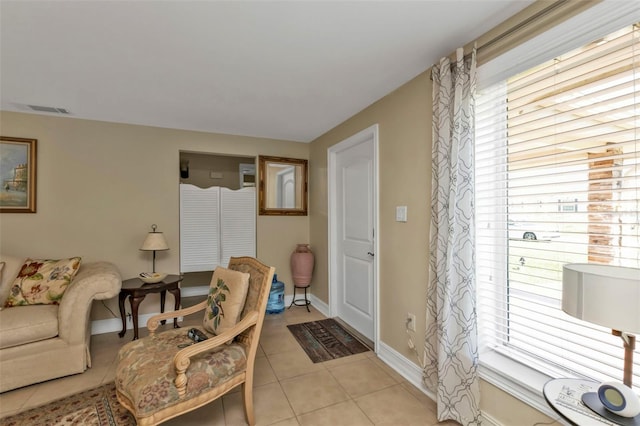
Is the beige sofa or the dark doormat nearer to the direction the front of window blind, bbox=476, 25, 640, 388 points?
the beige sofa

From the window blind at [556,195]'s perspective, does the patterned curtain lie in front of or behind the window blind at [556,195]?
in front

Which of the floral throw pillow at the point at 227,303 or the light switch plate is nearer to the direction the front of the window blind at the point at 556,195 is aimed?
the floral throw pillow

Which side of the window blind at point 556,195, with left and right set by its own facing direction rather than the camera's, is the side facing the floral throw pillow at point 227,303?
front

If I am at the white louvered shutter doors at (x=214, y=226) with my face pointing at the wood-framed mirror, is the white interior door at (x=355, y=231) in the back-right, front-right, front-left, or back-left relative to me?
front-right

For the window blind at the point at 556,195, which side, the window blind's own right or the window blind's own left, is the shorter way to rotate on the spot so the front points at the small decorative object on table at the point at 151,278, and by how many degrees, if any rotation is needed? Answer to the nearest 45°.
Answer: approximately 45° to the window blind's own right

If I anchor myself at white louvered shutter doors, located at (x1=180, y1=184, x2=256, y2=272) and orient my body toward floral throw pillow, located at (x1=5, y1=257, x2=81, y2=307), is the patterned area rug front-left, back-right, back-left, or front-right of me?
front-left

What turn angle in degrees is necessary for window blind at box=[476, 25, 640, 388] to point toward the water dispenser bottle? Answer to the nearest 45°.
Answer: approximately 45° to its right

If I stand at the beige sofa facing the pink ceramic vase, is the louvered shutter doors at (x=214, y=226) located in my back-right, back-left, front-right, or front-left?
front-left

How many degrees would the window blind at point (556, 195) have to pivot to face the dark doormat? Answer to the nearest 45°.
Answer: approximately 45° to its right

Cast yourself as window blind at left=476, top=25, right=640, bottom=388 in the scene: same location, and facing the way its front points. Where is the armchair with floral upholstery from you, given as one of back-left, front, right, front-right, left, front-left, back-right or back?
front

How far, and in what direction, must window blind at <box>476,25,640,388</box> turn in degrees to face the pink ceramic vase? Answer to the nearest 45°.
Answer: approximately 45° to its right

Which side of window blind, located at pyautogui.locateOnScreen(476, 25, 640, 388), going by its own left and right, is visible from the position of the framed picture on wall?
front

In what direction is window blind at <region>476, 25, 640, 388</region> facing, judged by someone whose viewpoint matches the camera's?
facing the viewer and to the left of the viewer

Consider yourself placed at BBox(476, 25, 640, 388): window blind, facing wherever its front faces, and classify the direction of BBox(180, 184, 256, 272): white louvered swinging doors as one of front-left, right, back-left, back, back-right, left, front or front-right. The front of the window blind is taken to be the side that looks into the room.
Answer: front-right

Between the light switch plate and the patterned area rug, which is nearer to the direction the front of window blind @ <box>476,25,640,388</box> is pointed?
the patterned area rug
